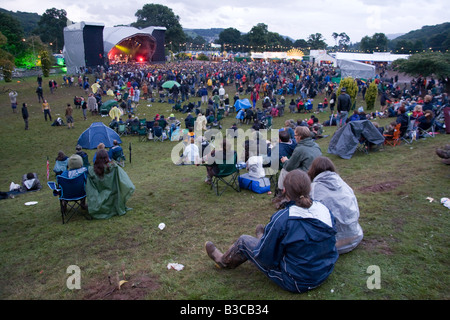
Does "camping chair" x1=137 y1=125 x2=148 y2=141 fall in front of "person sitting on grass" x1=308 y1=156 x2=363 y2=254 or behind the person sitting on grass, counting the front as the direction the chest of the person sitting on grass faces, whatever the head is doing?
in front

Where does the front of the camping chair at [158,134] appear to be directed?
away from the camera

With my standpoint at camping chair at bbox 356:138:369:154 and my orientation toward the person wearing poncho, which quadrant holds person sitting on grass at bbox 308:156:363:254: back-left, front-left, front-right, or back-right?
front-left

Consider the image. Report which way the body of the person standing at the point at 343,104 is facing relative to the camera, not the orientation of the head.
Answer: away from the camera

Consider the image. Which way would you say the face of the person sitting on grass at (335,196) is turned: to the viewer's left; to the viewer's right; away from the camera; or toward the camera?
away from the camera

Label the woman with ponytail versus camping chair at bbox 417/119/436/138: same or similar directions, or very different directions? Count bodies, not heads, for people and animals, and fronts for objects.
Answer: same or similar directions

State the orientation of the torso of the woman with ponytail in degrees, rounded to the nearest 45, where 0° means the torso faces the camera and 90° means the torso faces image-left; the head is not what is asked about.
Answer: approximately 135°

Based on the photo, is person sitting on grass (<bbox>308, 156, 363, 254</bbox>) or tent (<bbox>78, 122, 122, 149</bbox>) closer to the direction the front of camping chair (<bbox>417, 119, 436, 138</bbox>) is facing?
the tent

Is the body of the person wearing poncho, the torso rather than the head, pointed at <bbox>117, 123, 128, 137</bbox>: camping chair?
yes

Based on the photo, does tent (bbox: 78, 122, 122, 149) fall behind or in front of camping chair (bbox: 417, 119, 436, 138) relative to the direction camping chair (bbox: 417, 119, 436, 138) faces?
in front

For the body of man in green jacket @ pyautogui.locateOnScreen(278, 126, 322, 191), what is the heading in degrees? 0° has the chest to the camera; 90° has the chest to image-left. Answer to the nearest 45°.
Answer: approximately 135°

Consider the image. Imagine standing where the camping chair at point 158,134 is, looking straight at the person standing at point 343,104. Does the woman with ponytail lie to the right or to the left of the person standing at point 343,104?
right

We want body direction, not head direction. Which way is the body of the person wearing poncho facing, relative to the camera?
away from the camera

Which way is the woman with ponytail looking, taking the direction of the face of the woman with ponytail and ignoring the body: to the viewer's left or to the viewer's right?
to the viewer's left
